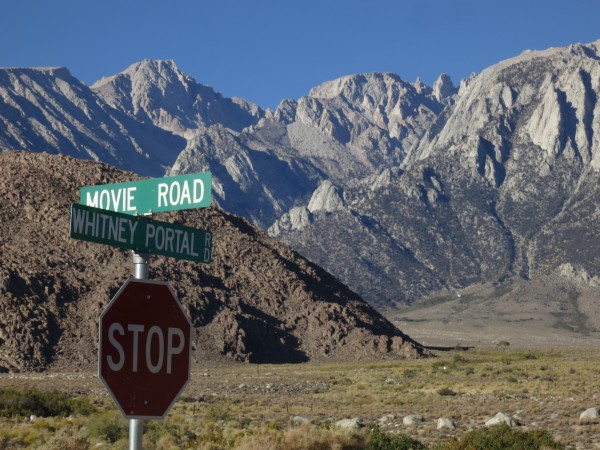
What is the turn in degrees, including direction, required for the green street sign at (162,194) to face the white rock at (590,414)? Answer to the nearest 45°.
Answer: approximately 180°

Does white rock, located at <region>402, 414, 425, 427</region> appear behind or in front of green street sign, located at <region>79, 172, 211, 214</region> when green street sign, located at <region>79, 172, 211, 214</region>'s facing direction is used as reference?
behind

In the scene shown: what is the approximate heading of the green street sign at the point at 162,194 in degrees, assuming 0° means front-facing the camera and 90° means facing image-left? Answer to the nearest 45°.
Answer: approximately 45°

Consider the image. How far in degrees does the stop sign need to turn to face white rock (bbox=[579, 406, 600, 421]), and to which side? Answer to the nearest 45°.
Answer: approximately 90° to its left
